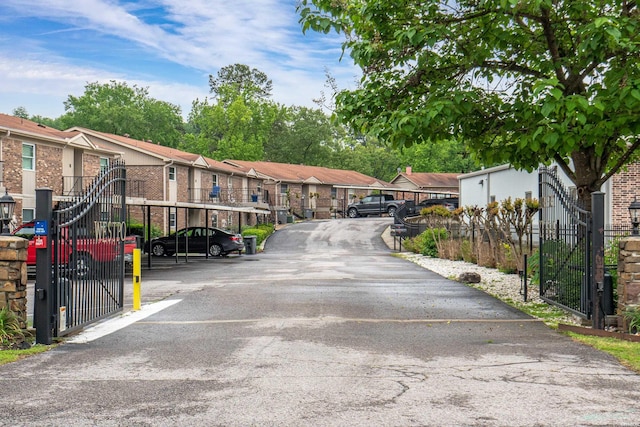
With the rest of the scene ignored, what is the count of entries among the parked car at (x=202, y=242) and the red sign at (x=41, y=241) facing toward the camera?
1

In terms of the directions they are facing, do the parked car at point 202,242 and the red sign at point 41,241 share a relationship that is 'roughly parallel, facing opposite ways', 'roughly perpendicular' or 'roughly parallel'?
roughly perpendicular

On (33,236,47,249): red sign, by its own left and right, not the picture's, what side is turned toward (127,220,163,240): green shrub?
back

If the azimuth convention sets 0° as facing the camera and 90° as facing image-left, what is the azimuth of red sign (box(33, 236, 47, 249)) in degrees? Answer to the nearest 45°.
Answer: approximately 0°

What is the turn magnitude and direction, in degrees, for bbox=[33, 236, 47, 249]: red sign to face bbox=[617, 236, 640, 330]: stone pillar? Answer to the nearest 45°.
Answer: approximately 90° to its left

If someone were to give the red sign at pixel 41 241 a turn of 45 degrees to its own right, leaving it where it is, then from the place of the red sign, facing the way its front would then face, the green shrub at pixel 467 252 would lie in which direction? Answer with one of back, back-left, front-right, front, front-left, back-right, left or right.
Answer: back

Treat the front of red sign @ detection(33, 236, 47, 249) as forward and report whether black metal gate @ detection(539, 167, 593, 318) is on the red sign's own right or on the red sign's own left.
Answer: on the red sign's own left
